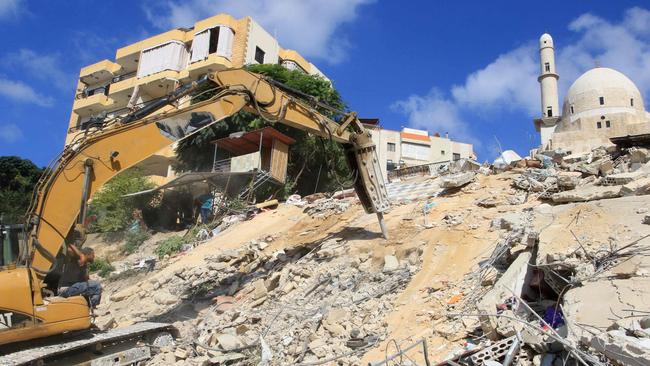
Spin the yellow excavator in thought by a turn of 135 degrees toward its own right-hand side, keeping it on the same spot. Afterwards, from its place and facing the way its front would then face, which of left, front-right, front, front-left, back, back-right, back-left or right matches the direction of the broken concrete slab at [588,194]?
back-left

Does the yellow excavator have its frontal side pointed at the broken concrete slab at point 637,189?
yes

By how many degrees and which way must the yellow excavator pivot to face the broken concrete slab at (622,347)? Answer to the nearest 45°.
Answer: approximately 45° to its right

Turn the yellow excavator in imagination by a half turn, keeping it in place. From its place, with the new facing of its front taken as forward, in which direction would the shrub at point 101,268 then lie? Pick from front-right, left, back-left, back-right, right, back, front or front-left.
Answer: right

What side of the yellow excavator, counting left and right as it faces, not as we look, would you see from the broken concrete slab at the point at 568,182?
front

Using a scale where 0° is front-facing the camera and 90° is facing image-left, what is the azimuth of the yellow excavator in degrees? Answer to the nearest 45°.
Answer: approximately 270°

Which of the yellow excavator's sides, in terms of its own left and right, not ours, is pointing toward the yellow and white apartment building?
left

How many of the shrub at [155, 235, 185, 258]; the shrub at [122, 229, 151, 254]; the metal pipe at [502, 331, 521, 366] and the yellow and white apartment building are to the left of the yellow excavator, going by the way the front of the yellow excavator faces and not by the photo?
3

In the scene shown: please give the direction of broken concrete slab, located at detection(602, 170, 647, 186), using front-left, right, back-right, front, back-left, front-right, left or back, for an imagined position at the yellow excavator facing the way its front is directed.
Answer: front

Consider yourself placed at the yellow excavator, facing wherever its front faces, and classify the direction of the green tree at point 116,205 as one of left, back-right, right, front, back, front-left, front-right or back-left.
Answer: left

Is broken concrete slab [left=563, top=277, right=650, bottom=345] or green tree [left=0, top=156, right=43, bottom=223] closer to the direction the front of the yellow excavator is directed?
the broken concrete slab

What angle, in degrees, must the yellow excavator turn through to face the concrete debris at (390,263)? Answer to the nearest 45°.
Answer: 0° — it already faces it
